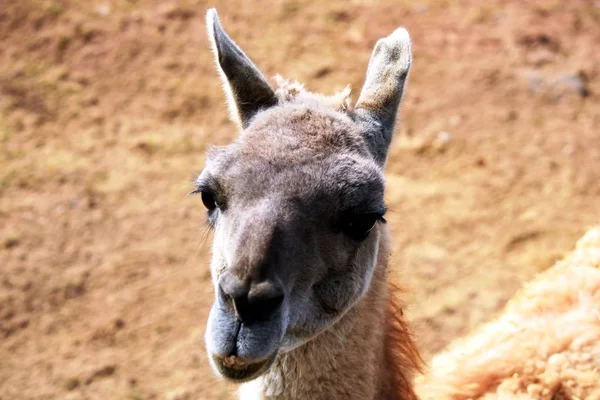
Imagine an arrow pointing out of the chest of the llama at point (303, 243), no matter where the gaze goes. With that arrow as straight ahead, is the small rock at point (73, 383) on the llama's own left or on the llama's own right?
on the llama's own right

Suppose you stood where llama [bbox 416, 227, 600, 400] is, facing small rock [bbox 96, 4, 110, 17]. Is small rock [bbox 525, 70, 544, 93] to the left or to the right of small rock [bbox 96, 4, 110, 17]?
right

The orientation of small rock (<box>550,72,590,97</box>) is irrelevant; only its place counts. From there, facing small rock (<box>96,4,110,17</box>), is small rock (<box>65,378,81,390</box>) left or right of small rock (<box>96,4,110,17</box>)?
left

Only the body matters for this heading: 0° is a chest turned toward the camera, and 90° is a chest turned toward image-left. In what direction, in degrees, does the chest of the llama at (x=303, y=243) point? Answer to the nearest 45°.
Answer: approximately 45°

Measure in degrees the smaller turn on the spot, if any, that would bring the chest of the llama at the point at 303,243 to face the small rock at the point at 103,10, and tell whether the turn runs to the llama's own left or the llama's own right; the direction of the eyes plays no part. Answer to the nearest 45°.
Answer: approximately 135° to the llama's own right

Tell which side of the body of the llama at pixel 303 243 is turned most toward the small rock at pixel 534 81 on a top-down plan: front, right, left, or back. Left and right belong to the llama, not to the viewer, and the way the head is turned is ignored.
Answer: back

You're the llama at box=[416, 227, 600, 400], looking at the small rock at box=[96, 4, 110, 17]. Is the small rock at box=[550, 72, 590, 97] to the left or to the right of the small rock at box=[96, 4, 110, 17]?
right

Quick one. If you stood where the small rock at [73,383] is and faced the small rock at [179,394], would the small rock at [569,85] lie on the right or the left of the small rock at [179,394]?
left

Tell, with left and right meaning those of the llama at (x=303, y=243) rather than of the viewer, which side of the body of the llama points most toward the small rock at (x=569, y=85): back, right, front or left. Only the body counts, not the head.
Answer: back
